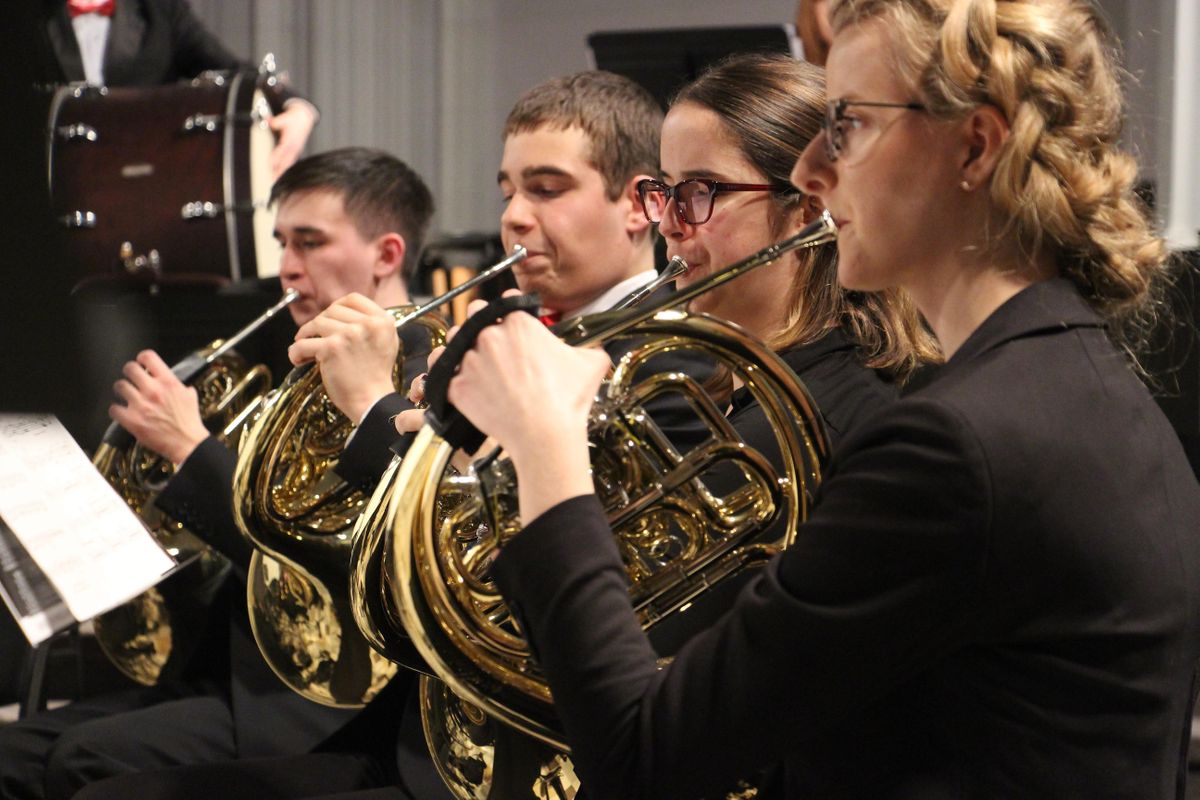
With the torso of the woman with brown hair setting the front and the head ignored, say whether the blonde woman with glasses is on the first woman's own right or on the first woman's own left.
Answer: on the first woman's own left

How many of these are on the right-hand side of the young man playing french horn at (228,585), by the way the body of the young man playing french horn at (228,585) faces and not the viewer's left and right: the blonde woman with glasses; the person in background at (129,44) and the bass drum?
2

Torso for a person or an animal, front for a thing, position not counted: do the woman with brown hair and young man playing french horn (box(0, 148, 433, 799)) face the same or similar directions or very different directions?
same or similar directions

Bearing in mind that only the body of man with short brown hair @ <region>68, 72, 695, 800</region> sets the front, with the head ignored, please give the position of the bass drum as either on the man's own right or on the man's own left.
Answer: on the man's own right

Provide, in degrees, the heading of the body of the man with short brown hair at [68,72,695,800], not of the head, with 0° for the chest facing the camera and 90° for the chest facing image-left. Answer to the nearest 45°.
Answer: approximately 45°

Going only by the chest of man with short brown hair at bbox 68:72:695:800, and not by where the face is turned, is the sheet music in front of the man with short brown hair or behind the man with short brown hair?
in front

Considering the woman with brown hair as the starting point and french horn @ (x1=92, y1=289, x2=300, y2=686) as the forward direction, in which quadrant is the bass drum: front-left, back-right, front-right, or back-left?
front-right

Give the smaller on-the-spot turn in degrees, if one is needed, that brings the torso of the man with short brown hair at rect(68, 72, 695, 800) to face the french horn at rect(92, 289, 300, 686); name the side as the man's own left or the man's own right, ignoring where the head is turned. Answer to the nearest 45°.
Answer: approximately 45° to the man's own right

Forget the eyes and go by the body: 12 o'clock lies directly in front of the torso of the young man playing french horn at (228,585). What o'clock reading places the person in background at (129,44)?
The person in background is roughly at 3 o'clock from the young man playing french horn.

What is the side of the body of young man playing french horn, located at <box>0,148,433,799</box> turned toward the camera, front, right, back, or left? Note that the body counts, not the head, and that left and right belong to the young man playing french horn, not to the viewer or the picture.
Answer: left

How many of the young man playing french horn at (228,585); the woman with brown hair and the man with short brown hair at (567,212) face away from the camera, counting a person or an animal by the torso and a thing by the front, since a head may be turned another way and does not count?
0

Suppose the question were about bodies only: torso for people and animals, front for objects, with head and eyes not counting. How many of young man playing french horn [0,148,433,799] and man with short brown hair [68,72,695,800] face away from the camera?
0

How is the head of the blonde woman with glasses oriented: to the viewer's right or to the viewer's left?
to the viewer's left

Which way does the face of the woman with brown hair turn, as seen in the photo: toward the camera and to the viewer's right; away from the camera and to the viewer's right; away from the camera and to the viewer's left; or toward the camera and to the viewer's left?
toward the camera and to the viewer's left

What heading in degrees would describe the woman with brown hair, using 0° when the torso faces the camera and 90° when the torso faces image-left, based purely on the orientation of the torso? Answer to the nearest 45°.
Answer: approximately 45°
